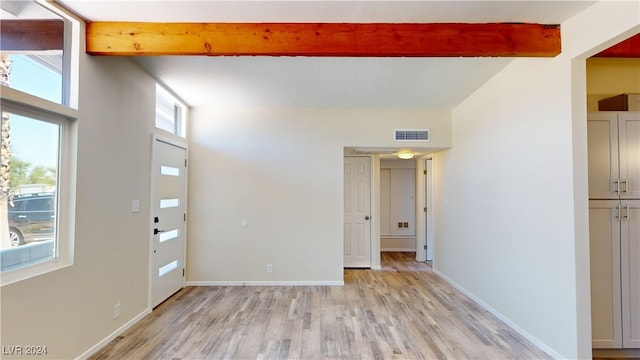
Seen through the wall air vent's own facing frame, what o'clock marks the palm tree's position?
The palm tree is roughly at 3 o'clock from the wall air vent.

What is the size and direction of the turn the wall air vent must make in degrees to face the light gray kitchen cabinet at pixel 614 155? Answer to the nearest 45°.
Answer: approximately 45° to its left

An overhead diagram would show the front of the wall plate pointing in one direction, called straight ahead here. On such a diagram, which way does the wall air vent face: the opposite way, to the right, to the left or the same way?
to the right

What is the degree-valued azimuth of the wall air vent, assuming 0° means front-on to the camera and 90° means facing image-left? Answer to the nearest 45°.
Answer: approximately 0°

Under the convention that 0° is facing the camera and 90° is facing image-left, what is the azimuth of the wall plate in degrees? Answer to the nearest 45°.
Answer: approximately 315°
